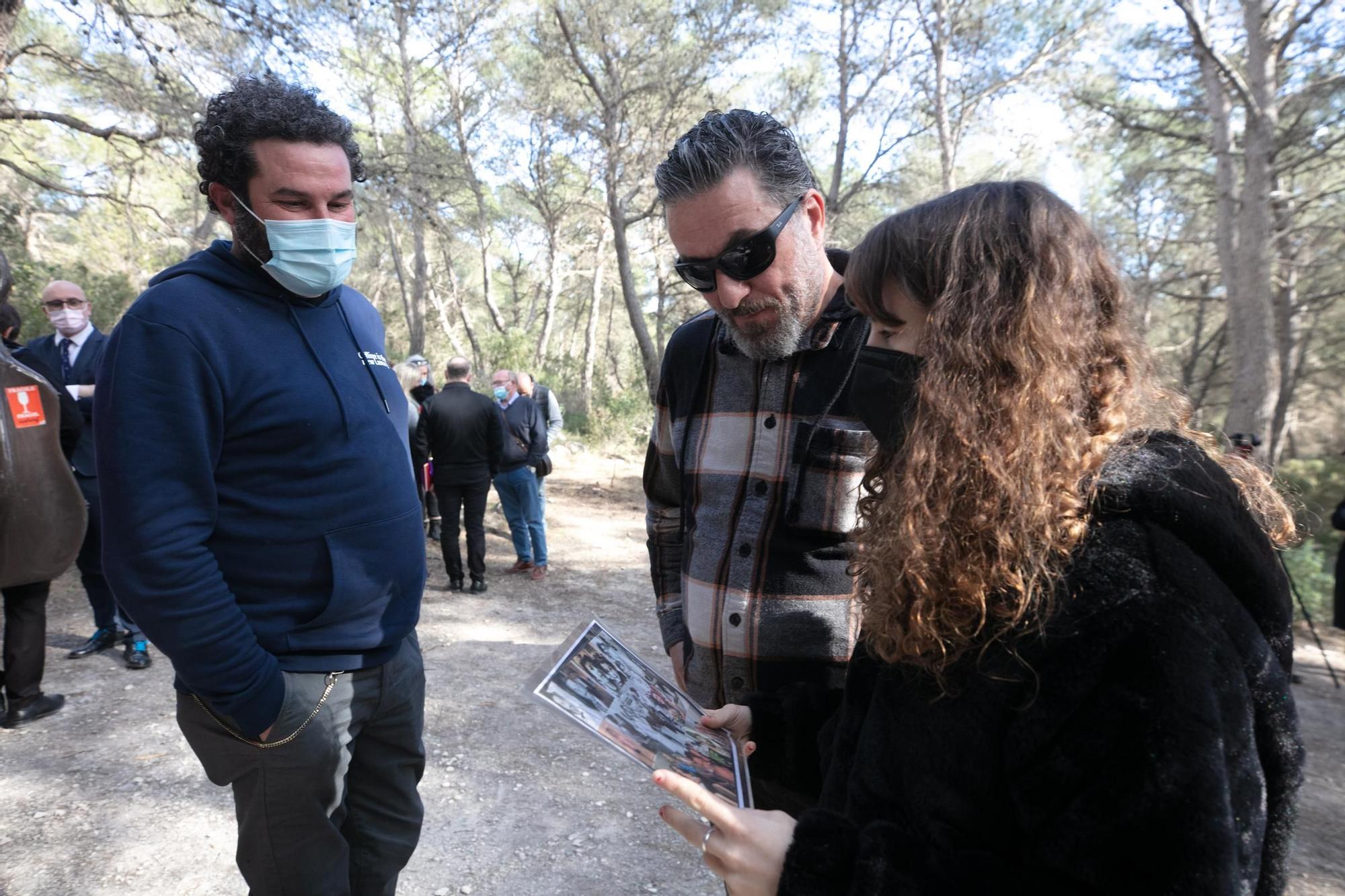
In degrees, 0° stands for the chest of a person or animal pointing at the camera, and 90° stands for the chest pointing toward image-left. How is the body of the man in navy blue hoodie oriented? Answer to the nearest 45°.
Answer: approximately 315°

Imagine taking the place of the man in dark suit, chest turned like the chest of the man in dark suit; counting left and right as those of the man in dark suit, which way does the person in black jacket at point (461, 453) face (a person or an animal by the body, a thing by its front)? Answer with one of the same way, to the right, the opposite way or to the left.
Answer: the opposite way

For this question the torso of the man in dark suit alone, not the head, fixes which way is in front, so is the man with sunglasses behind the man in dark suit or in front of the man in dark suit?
in front

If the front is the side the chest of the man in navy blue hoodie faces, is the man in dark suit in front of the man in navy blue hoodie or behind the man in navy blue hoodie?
behind

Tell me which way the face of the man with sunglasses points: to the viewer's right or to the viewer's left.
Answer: to the viewer's left

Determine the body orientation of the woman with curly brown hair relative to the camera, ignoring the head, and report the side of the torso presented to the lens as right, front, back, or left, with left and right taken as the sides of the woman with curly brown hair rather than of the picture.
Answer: left

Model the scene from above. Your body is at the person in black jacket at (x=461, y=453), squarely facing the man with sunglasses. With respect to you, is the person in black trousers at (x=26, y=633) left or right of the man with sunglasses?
right

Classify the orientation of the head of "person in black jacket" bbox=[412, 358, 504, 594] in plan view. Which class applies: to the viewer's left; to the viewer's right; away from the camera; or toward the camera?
away from the camera

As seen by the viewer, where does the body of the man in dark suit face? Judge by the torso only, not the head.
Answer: toward the camera

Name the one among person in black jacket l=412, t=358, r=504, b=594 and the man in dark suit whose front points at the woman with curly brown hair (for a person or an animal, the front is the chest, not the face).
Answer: the man in dark suit

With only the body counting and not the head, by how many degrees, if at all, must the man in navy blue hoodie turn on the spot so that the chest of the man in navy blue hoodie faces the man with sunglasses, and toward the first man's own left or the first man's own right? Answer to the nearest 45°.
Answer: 0° — they already face them

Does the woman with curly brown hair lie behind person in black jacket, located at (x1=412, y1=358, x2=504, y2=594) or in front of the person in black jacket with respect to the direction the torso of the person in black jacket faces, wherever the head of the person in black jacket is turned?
behind

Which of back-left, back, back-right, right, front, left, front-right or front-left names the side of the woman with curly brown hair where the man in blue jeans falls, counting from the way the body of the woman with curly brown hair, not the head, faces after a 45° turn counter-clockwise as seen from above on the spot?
right

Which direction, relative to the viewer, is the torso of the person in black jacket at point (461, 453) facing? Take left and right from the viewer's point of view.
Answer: facing away from the viewer

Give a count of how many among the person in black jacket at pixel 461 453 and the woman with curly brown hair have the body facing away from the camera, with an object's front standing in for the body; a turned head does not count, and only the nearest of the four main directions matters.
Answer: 1
